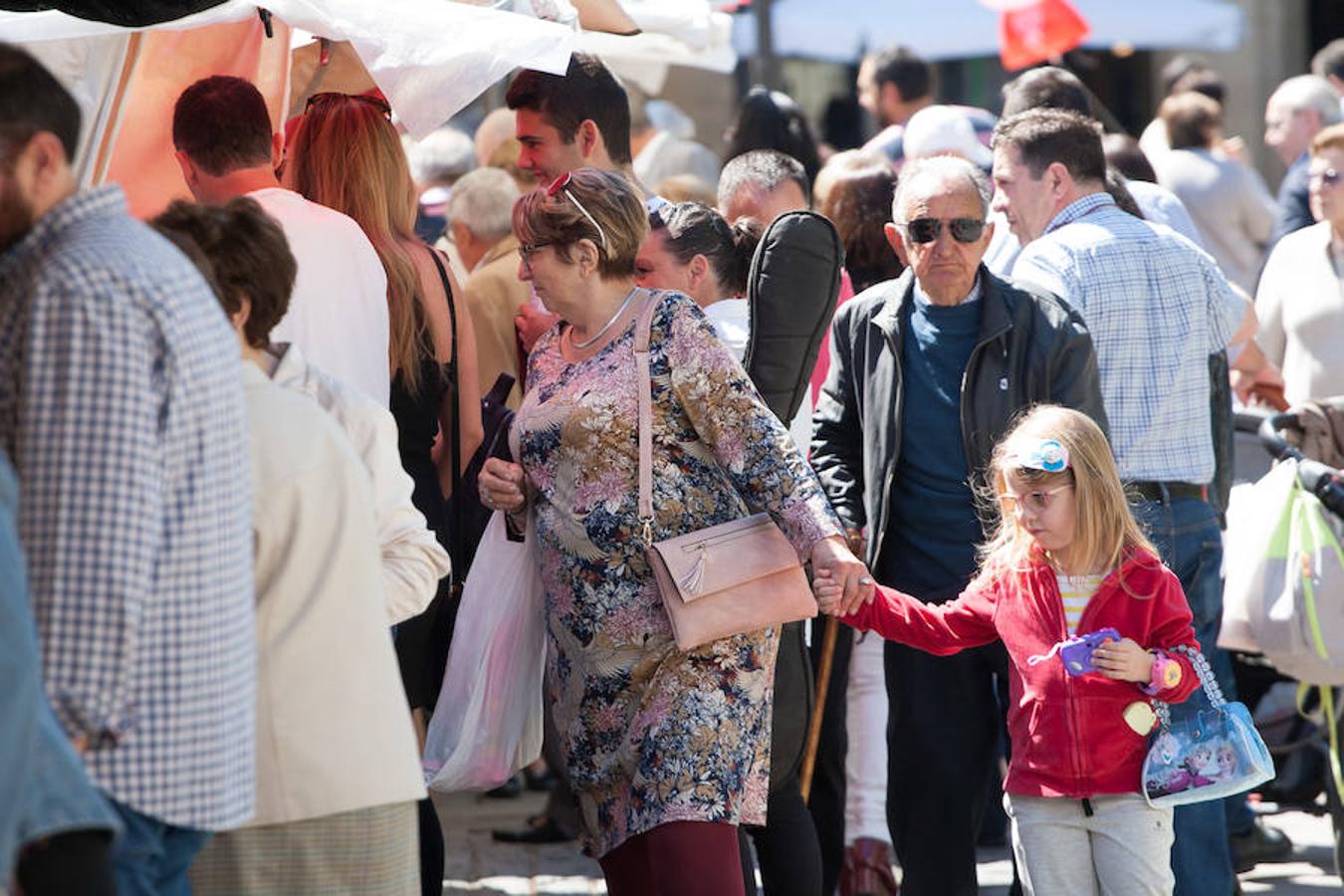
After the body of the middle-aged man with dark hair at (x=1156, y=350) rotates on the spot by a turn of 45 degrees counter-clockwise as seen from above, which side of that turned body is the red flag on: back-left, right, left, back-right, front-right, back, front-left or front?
right

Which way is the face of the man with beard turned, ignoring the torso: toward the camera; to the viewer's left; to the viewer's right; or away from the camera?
to the viewer's left

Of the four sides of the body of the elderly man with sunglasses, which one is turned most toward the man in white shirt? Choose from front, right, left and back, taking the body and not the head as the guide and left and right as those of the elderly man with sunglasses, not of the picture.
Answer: right

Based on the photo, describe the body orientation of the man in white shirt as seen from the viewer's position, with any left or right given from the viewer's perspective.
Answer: facing away from the viewer and to the left of the viewer
